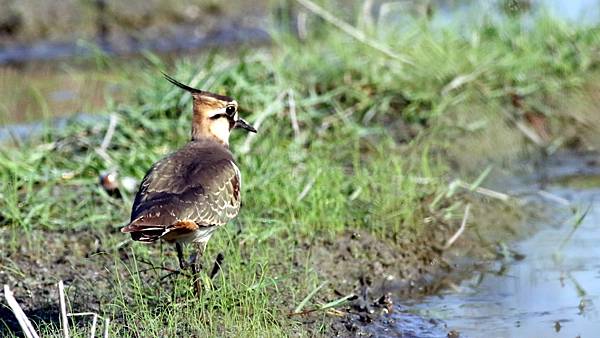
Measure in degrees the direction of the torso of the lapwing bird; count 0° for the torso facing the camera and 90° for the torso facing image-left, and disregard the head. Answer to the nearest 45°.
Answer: approximately 225°
